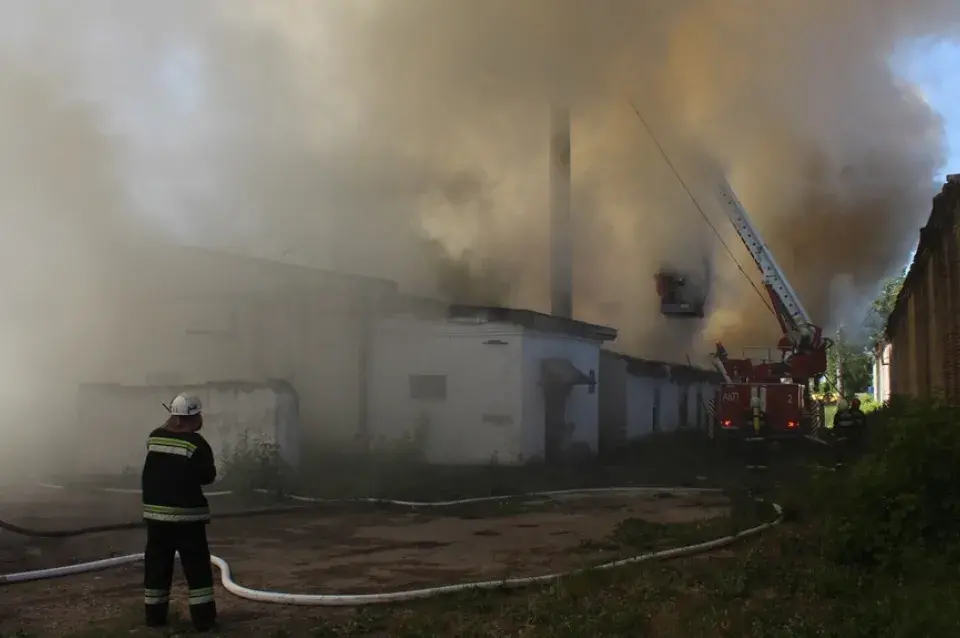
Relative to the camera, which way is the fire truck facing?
away from the camera

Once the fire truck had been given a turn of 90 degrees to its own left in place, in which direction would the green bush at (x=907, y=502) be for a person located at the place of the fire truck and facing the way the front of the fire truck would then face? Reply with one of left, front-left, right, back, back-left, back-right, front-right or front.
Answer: left

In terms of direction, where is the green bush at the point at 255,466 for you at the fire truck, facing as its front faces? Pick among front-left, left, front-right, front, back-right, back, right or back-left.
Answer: back-left

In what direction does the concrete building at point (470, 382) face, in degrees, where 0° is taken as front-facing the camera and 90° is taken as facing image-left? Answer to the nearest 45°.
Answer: approximately 315°

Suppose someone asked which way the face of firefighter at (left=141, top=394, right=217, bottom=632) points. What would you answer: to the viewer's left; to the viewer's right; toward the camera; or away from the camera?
away from the camera

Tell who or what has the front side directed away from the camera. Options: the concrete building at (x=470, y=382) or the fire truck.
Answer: the fire truck

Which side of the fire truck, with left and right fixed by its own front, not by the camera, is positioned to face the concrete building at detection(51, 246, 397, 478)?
left

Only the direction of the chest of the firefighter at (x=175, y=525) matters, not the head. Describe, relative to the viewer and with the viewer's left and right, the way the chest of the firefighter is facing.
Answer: facing away from the viewer and to the right of the viewer

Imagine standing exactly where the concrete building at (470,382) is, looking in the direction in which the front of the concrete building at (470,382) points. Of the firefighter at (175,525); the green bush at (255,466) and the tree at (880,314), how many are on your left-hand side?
1

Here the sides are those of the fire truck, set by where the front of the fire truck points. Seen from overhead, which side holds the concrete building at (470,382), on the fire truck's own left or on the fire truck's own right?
on the fire truck's own left

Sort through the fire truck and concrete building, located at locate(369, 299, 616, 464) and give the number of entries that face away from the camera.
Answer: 1
